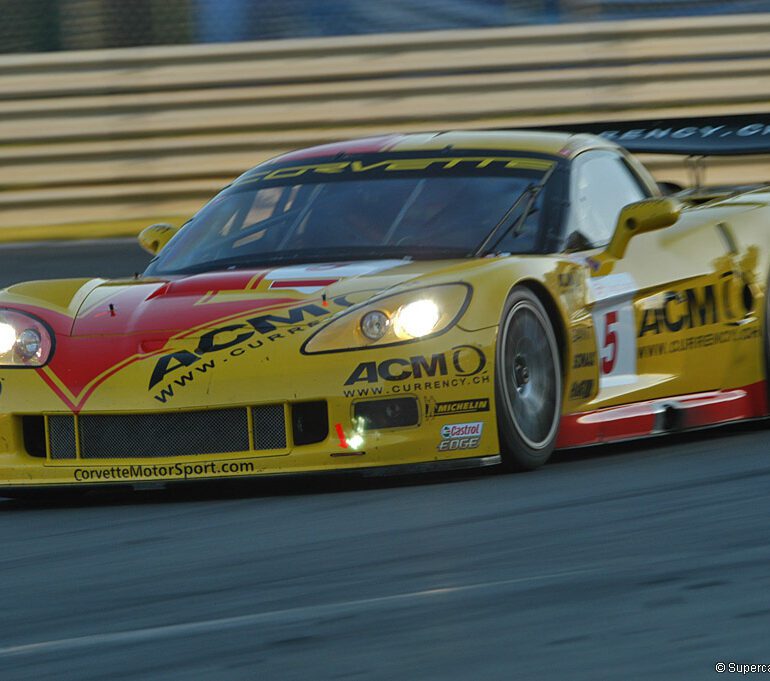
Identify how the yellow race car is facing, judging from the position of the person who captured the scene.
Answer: facing the viewer and to the left of the viewer

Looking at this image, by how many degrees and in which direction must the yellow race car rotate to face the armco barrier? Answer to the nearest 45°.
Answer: approximately 135° to its right
